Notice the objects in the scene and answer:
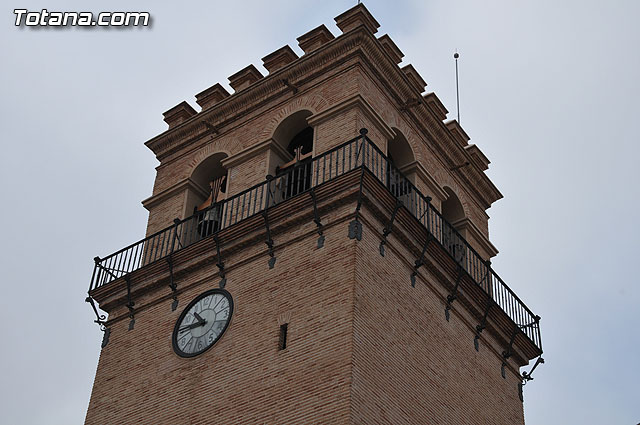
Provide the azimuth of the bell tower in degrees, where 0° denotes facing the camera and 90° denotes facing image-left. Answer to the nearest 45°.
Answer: approximately 45°
